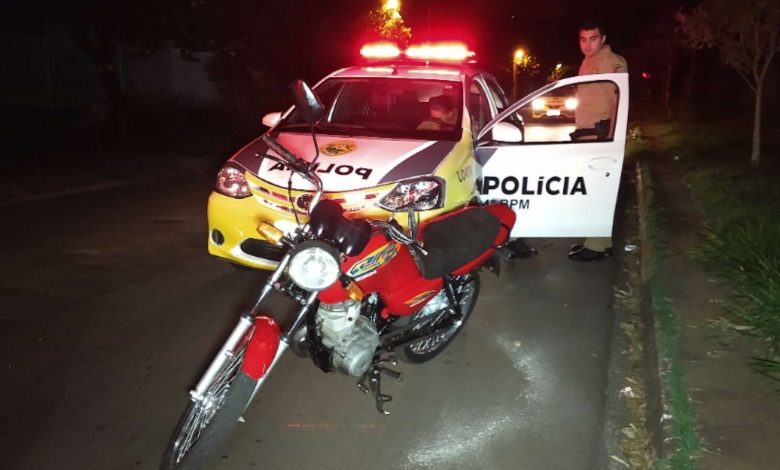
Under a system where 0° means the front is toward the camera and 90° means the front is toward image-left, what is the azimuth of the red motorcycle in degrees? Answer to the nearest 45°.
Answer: approximately 45°

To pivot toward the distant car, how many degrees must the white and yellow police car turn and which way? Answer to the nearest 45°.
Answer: approximately 135° to its right

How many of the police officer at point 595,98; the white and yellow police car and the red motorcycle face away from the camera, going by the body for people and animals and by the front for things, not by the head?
0

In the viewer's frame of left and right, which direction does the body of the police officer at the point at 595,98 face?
facing the viewer and to the left of the viewer

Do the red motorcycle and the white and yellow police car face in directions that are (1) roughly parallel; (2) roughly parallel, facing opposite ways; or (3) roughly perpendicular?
roughly parallel

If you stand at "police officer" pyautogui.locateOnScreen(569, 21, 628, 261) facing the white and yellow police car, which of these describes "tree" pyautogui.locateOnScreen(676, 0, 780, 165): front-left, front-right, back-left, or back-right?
back-right

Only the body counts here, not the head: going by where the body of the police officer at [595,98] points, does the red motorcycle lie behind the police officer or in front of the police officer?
in front

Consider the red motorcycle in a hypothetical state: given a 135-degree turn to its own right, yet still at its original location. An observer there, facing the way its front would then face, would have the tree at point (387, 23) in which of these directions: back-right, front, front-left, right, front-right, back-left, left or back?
front

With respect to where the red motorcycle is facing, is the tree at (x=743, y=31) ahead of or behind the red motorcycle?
behind

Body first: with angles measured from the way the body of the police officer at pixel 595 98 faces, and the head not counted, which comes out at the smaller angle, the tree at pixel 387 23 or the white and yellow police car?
the white and yellow police car

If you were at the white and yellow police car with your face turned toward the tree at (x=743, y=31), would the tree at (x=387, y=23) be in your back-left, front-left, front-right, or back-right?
front-left

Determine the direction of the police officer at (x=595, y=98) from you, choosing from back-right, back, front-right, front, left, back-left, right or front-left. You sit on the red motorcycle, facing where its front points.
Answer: back

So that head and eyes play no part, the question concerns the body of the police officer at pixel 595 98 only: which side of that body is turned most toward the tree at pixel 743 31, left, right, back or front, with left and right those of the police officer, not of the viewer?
back
